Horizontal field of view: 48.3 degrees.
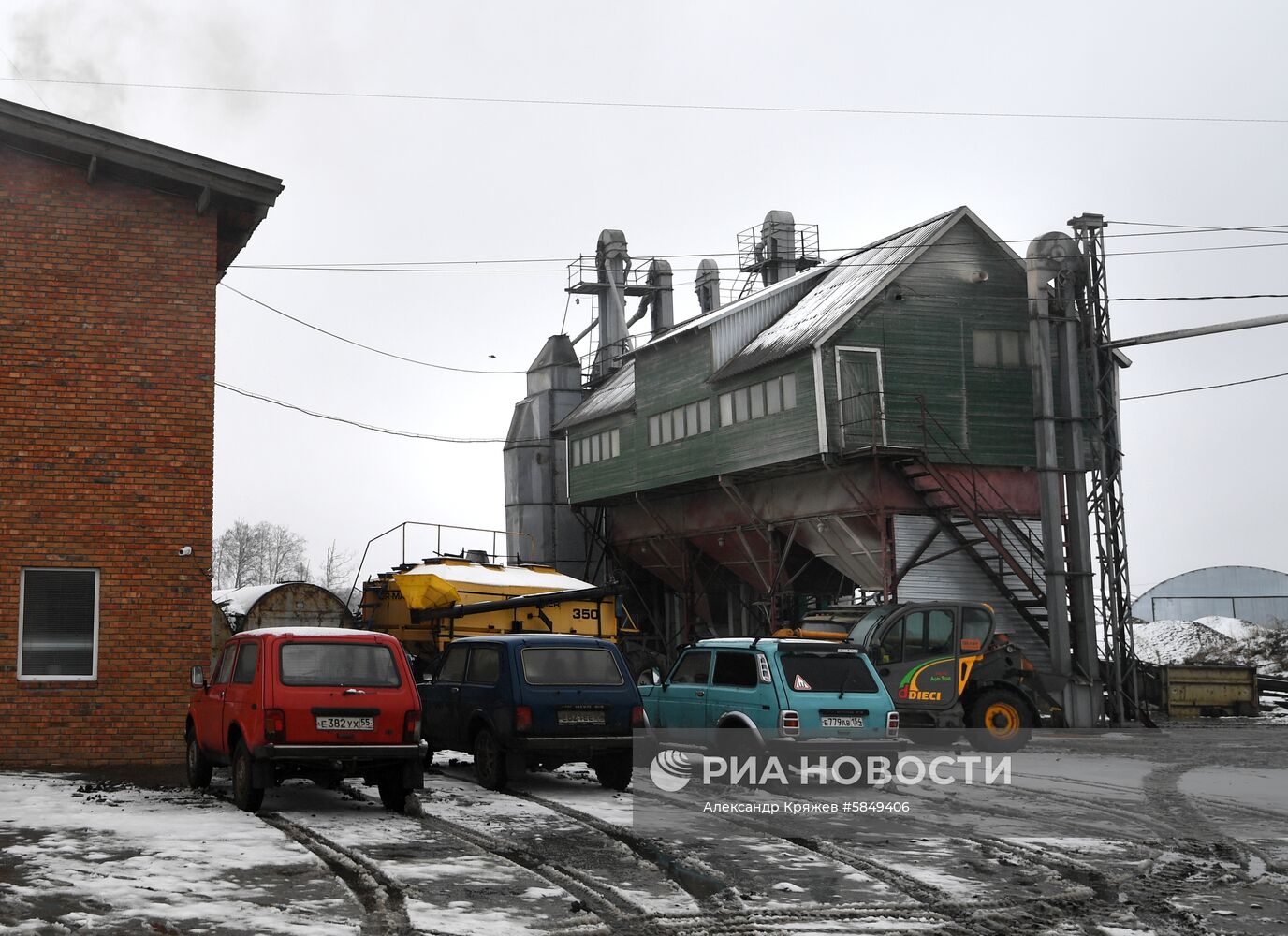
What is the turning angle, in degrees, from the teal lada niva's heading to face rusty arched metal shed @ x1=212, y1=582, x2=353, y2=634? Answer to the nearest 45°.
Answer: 0° — it already faces it

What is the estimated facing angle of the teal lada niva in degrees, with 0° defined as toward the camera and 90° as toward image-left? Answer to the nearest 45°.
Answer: approximately 135°

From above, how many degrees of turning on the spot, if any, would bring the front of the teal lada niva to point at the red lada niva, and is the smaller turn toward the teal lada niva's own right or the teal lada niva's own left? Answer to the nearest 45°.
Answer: approximately 90° to the teal lada niva's own left

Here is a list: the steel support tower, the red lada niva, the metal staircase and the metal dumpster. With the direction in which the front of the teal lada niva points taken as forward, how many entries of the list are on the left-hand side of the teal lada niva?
1

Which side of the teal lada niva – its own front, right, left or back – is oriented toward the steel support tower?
right

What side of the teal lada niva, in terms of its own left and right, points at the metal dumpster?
right

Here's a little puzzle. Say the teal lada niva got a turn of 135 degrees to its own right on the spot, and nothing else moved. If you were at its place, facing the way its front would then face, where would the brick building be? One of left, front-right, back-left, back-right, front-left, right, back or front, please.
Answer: back

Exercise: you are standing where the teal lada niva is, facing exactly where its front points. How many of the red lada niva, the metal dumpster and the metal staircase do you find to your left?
1
